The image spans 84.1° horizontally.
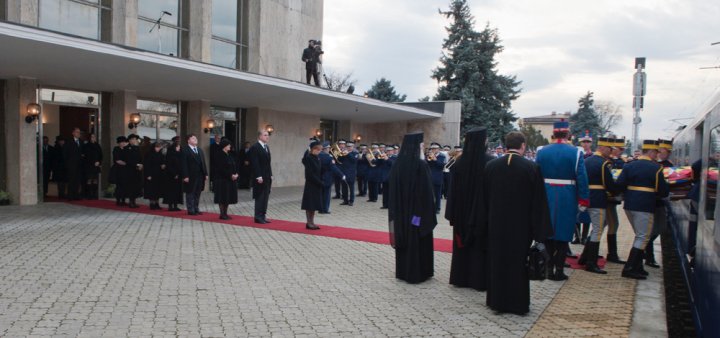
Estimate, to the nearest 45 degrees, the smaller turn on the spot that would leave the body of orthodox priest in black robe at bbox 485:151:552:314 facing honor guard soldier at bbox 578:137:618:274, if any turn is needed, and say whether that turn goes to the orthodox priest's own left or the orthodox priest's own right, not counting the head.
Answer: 0° — they already face them

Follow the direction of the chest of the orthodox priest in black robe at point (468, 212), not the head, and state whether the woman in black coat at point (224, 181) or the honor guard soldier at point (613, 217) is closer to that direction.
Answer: the honor guard soldier

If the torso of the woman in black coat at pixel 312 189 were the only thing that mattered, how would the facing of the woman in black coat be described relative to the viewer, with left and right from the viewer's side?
facing to the right of the viewer

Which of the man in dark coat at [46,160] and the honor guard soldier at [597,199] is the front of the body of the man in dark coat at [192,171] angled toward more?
the honor guard soldier

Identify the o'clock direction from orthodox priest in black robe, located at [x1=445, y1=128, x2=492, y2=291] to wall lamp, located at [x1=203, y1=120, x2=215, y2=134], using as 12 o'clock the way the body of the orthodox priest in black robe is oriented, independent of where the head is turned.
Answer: The wall lamp is roughly at 9 o'clock from the orthodox priest in black robe.

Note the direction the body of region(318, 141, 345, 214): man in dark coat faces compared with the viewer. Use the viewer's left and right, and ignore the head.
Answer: facing to the right of the viewer
